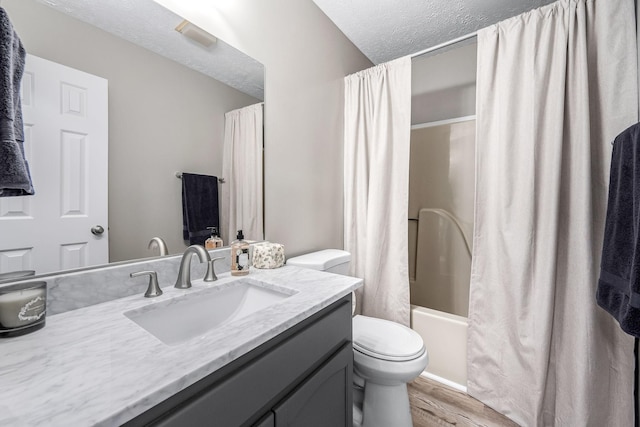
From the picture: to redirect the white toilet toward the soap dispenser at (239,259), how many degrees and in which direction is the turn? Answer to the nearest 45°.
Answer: approximately 135° to its right

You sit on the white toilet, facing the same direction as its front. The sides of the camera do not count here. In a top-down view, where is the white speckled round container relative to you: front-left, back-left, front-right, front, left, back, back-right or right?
back-right

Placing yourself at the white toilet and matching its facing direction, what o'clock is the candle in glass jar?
The candle in glass jar is roughly at 3 o'clock from the white toilet.

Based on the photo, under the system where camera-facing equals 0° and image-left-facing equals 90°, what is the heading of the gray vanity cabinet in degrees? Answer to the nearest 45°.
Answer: approximately 315°

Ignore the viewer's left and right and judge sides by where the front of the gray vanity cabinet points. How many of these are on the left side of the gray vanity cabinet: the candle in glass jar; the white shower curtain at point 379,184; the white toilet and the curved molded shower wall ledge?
3

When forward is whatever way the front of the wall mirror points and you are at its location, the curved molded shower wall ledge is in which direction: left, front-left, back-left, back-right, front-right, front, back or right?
front-left
